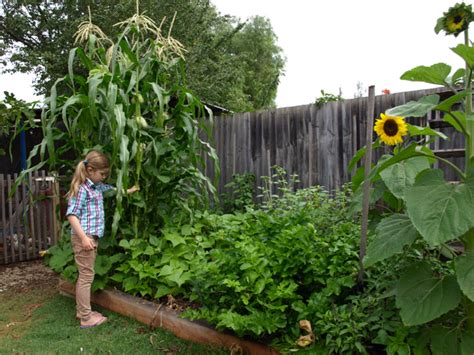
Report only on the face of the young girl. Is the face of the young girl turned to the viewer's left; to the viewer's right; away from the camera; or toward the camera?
to the viewer's right

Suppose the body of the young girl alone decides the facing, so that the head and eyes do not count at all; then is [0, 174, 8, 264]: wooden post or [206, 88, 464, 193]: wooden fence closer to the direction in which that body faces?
the wooden fence

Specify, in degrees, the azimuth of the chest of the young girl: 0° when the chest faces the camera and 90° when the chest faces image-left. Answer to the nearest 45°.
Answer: approximately 270°

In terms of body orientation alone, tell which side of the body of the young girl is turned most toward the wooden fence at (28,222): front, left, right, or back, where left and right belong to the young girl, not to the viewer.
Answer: left

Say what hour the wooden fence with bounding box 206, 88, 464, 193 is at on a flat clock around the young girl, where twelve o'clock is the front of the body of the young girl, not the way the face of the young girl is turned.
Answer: The wooden fence is roughly at 11 o'clock from the young girl.

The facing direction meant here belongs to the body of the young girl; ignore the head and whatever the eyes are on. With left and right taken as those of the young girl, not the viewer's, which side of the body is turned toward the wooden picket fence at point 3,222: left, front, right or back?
left

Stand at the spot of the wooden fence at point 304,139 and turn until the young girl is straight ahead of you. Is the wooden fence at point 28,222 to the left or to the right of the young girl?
right

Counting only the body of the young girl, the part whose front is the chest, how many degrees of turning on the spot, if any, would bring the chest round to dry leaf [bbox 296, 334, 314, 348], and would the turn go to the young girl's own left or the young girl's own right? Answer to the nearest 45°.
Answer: approximately 45° to the young girl's own right
